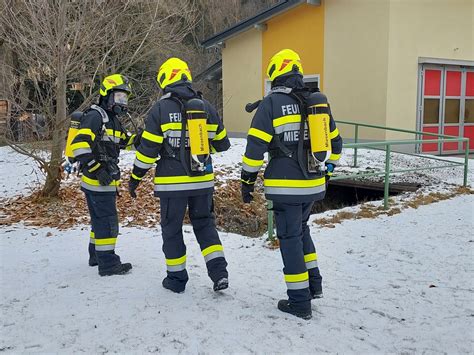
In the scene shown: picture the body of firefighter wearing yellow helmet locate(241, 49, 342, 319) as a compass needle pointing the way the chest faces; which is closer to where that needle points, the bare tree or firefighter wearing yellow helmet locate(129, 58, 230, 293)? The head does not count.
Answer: the bare tree

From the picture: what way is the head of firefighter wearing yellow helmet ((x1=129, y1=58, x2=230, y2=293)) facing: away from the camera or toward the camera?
away from the camera

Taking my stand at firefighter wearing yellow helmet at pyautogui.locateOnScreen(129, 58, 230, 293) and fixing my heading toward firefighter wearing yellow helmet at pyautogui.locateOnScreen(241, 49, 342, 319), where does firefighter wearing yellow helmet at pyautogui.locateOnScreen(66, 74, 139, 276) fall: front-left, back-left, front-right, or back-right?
back-left

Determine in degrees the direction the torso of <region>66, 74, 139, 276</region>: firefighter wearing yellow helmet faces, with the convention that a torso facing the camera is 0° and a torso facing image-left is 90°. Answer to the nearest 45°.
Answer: approximately 315°

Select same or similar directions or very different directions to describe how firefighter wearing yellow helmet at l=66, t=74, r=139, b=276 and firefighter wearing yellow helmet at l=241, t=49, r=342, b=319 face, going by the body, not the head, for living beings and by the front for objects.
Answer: very different directions

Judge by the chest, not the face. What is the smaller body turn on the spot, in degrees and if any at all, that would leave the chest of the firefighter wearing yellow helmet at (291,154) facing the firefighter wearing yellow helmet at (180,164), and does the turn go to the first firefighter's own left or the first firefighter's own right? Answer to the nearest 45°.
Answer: approximately 45° to the first firefighter's own left

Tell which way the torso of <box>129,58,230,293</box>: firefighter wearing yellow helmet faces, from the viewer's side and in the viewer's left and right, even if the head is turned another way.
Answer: facing away from the viewer and to the left of the viewer

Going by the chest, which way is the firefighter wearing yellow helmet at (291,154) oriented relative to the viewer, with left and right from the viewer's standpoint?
facing away from the viewer and to the left of the viewer

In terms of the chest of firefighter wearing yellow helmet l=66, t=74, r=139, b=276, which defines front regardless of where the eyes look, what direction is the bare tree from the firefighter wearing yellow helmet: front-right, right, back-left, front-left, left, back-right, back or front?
back-left

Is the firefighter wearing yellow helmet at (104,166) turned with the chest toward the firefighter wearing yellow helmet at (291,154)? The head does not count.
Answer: yes

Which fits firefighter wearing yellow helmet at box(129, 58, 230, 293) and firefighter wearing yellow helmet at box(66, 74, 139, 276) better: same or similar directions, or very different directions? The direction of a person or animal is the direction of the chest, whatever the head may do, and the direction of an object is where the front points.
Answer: very different directions
